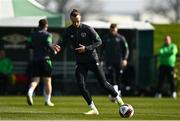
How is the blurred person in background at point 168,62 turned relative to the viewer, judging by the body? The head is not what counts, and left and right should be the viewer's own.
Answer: facing the viewer

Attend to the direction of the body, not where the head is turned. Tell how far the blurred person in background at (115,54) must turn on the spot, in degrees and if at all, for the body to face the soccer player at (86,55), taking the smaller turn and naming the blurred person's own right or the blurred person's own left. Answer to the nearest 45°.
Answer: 0° — they already face them

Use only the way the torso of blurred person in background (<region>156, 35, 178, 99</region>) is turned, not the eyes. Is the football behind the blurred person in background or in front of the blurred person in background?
in front

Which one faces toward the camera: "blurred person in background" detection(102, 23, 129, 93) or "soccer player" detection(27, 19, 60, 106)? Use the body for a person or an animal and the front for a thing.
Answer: the blurred person in background

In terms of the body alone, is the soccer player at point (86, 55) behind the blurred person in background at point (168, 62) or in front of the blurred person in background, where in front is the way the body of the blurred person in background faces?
in front

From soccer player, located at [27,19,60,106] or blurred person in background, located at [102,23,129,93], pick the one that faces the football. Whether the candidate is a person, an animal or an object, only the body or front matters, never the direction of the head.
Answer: the blurred person in background

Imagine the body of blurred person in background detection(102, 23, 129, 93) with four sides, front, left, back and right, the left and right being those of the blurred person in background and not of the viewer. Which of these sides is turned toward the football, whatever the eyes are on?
front

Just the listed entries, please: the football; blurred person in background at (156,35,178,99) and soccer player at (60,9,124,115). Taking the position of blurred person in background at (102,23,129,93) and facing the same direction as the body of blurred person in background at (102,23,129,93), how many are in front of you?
2
